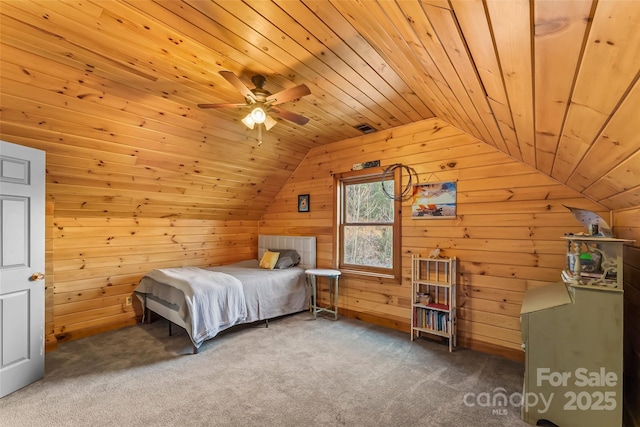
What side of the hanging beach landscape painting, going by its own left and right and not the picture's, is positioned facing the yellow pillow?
right

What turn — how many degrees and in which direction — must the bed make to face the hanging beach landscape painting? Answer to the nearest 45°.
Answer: approximately 135° to its left

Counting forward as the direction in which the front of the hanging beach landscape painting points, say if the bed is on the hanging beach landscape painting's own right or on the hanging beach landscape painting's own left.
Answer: on the hanging beach landscape painting's own right

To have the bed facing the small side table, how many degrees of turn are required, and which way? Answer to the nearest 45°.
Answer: approximately 135° to its left

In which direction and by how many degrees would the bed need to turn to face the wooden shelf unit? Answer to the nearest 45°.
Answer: approximately 90° to its left

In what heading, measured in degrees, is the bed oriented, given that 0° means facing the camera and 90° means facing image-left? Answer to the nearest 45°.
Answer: approximately 45°

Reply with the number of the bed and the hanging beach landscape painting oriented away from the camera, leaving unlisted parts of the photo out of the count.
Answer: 0

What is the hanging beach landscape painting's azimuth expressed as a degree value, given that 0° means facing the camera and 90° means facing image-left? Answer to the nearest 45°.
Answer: approximately 0°

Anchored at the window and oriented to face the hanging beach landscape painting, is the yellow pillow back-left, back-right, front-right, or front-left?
back-right

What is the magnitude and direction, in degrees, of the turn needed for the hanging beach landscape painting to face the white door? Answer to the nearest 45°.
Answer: approximately 45° to its right
